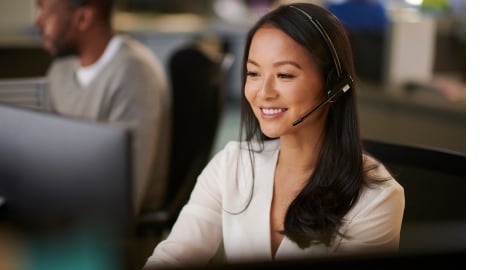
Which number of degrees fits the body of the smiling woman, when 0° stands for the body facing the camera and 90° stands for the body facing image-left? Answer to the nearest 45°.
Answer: approximately 45°

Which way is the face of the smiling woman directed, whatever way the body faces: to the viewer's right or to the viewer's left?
to the viewer's left

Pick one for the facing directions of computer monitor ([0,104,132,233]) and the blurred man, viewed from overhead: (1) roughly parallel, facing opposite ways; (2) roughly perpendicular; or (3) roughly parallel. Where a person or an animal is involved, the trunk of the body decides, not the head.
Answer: roughly perpendicular

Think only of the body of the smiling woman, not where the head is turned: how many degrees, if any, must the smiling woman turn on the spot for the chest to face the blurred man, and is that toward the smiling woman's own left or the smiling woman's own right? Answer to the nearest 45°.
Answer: approximately 90° to the smiling woman's own right
